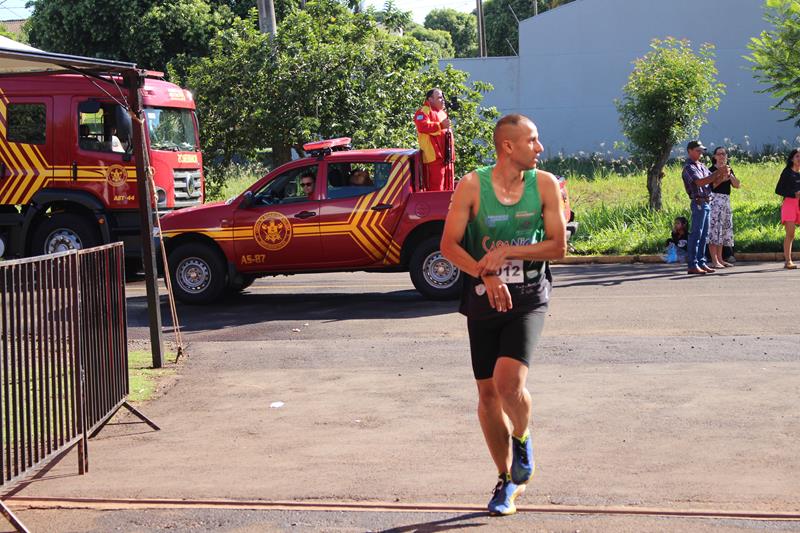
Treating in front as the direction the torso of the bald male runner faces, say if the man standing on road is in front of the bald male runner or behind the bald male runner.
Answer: behind

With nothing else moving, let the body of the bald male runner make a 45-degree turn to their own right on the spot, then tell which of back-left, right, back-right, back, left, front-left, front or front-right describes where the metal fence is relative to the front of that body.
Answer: front-right

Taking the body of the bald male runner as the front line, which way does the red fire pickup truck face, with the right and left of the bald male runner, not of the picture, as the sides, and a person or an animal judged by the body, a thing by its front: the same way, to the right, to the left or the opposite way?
to the right

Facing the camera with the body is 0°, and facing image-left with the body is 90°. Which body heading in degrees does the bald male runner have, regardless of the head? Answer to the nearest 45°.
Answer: approximately 0°

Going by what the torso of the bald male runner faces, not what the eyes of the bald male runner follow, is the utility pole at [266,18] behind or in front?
behind

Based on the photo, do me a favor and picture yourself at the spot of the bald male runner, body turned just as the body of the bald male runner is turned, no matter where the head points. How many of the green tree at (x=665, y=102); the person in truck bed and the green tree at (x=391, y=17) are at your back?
3

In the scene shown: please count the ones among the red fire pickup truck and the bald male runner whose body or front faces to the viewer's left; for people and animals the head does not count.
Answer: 1

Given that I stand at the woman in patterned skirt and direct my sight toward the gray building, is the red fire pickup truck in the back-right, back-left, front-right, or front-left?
back-left

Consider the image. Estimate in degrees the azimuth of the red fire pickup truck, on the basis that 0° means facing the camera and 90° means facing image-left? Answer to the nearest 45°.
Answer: approximately 90°

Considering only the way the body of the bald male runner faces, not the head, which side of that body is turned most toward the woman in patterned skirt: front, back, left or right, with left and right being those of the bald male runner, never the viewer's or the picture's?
back

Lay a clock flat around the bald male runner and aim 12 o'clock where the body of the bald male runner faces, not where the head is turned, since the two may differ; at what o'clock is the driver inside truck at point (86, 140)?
The driver inside truck is roughly at 5 o'clock from the bald male runner.

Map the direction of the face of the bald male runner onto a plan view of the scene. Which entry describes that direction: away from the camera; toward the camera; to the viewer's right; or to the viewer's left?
to the viewer's right
